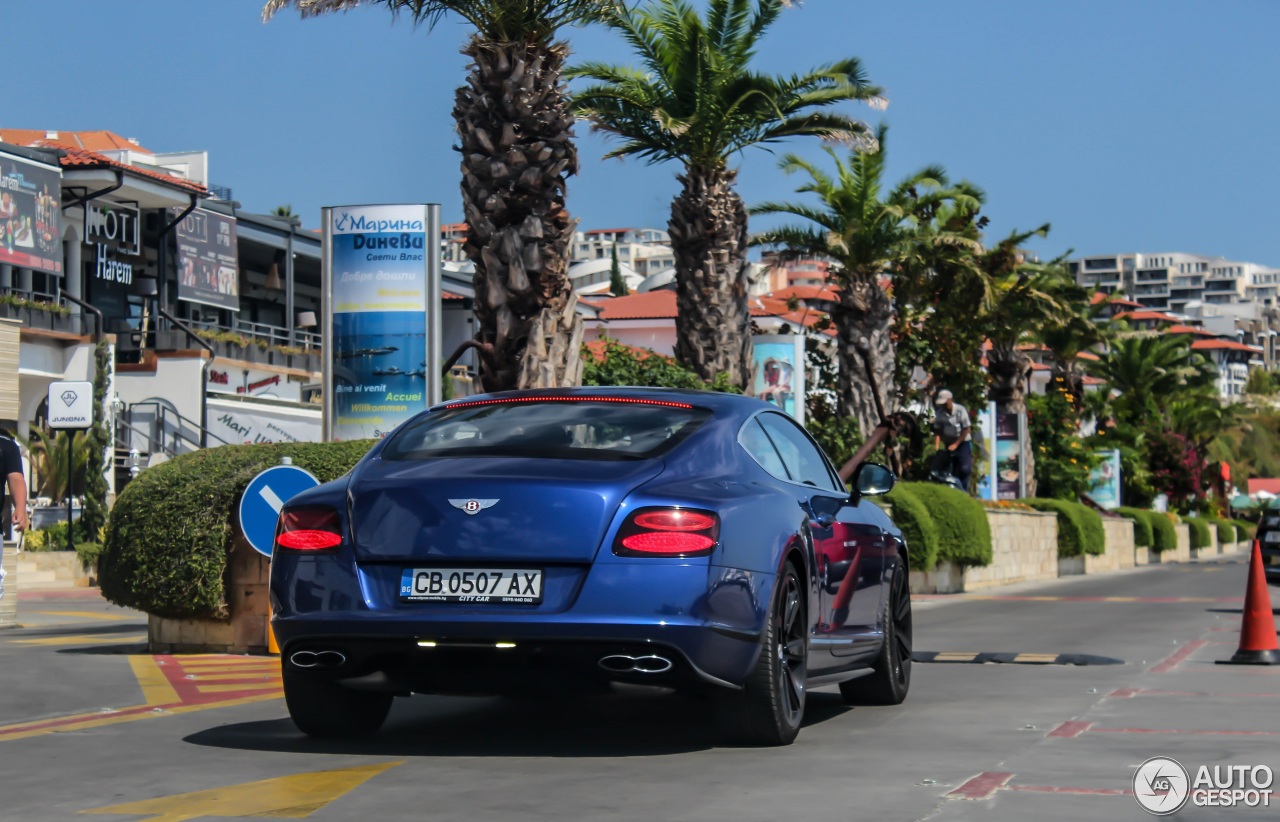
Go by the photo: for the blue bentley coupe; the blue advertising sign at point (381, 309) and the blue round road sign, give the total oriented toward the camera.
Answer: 2

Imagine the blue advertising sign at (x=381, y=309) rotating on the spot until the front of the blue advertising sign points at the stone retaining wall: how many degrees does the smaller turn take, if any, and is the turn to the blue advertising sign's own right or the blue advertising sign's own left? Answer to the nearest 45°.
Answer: approximately 135° to the blue advertising sign's own left

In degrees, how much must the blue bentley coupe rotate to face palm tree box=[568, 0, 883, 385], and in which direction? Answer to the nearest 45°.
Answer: approximately 45° to its left

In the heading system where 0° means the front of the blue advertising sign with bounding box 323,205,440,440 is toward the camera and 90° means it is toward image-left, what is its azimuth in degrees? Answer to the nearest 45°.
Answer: approximately 0°

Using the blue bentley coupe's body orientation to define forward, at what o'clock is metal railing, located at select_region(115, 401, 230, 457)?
The metal railing is roughly at 10 o'clock from the blue bentley coupe.

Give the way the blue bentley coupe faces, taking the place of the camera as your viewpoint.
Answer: facing away from the viewer and to the right of the viewer
